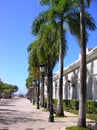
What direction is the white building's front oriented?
to the viewer's left
